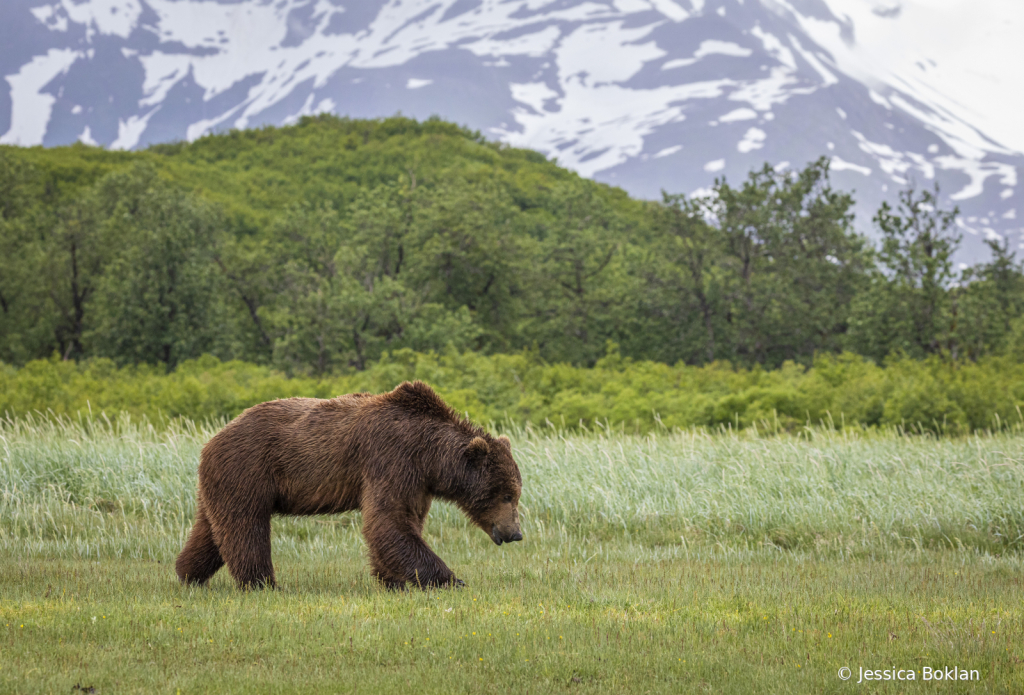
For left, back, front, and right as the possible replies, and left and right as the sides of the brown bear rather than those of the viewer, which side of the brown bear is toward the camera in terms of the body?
right
